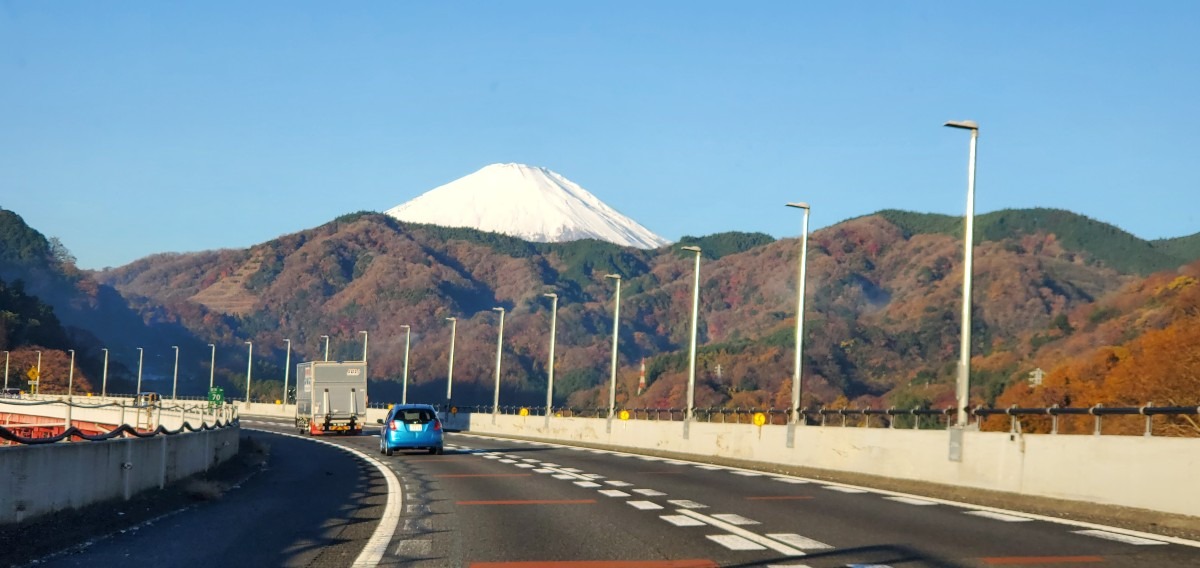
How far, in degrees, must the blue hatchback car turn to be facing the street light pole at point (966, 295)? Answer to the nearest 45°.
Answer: approximately 135° to its right

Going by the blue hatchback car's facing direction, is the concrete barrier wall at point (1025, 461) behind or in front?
behind

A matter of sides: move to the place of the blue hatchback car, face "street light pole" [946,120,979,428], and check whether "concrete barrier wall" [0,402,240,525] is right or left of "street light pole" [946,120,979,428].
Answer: right

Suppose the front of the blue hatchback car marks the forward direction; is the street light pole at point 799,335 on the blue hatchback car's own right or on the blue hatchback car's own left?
on the blue hatchback car's own right

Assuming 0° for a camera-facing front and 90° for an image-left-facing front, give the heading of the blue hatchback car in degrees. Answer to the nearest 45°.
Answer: approximately 180°

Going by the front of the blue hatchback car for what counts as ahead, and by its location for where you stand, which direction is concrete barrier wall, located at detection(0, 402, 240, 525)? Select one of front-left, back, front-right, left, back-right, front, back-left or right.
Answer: back
